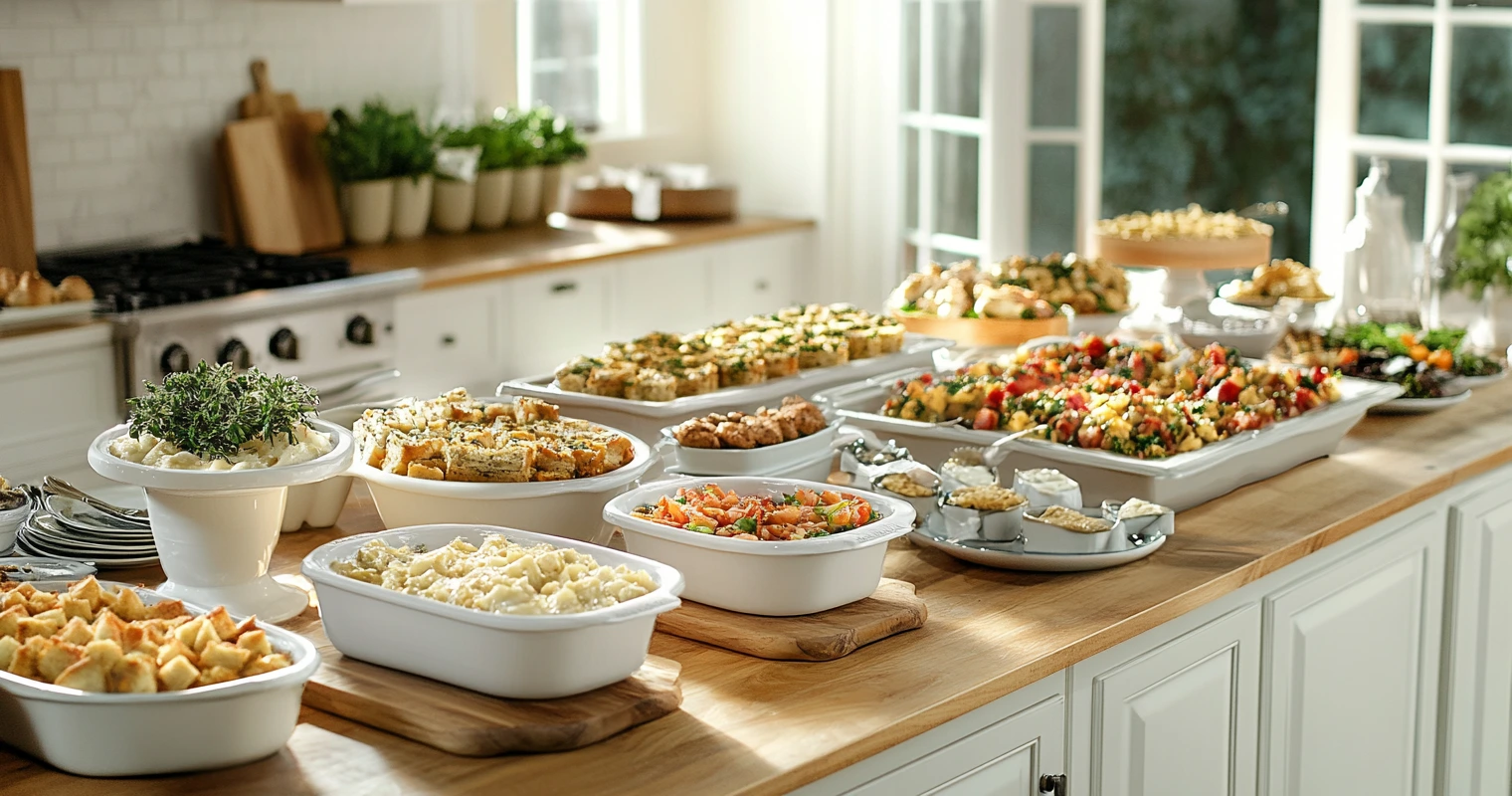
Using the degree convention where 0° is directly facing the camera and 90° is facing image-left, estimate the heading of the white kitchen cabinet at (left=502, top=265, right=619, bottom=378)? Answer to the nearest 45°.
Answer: approximately 315°

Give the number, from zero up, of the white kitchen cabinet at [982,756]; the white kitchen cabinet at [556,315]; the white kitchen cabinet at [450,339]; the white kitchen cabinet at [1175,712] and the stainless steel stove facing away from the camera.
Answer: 0

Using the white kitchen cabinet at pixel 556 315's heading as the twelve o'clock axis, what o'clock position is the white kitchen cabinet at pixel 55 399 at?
the white kitchen cabinet at pixel 55 399 is roughly at 3 o'clock from the white kitchen cabinet at pixel 556 315.

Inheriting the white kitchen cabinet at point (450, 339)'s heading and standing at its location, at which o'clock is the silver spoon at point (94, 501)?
The silver spoon is roughly at 2 o'clock from the white kitchen cabinet.

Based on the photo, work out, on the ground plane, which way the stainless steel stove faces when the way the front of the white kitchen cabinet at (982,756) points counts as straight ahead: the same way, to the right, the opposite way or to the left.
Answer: the same way

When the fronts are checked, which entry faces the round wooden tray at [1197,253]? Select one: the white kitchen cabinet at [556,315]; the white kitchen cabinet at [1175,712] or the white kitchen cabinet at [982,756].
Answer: the white kitchen cabinet at [556,315]

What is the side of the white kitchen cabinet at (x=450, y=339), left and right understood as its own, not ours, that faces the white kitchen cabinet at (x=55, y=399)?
right

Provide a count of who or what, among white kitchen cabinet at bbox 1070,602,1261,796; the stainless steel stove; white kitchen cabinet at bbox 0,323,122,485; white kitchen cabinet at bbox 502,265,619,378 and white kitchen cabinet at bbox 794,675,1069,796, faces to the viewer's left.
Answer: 0

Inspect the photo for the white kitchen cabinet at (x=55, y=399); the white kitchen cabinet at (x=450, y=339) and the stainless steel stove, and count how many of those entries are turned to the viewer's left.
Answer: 0

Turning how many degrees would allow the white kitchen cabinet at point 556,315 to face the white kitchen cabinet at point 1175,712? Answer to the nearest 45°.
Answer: approximately 45° to its right

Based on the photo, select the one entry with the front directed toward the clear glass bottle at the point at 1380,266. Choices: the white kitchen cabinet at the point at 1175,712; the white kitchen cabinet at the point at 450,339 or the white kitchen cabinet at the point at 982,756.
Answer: the white kitchen cabinet at the point at 450,339

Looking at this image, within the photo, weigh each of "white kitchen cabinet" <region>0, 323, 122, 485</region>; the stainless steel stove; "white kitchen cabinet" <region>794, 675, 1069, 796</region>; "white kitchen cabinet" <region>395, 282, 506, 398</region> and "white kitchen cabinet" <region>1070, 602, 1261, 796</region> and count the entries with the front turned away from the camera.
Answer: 0

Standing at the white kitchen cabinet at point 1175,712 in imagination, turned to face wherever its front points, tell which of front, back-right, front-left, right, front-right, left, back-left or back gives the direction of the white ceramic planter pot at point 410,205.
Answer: back

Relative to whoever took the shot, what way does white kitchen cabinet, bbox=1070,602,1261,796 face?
facing the viewer and to the right of the viewer
